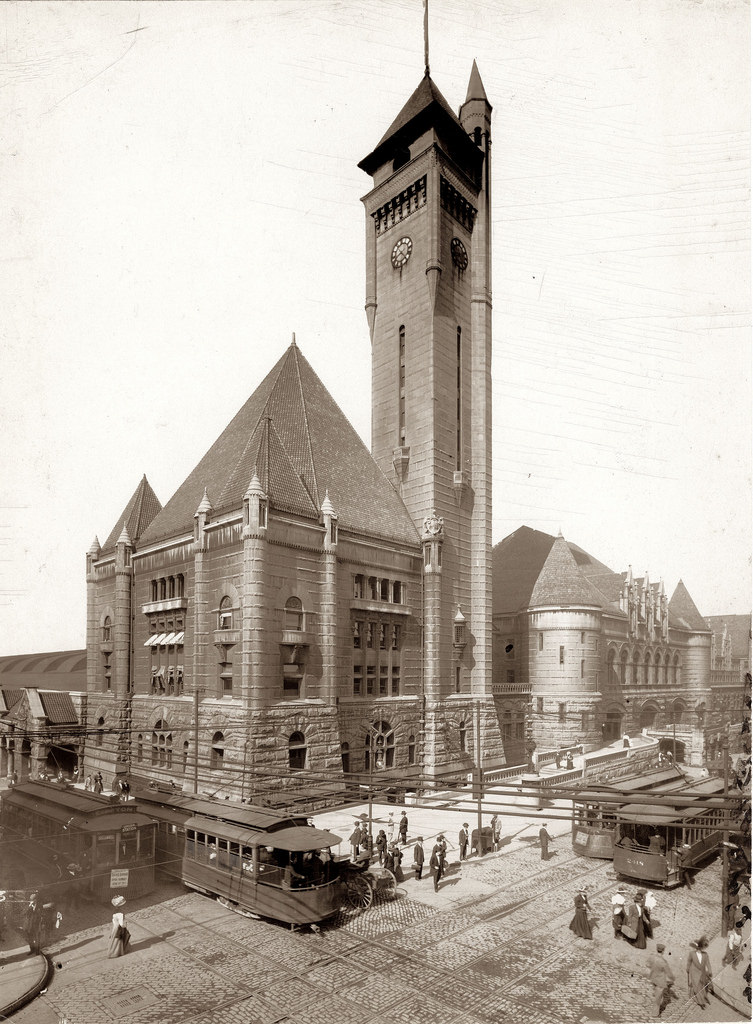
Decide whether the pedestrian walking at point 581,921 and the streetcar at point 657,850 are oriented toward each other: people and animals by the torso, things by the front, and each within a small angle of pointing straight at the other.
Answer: no

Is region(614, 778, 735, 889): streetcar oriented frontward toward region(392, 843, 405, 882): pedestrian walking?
no

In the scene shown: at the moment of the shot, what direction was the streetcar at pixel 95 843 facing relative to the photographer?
facing the viewer and to the right of the viewer

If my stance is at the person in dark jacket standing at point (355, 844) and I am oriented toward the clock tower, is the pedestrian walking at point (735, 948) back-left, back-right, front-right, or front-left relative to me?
back-right

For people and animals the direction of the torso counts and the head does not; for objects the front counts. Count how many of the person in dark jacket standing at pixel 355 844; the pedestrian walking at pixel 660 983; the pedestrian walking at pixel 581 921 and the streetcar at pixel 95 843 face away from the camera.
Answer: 1

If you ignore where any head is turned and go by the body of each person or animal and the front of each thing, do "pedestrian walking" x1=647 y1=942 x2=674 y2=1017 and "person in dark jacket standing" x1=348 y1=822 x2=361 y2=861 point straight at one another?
no

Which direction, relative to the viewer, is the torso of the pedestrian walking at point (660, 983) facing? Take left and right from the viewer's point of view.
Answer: facing the viewer and to the left of the viewer
